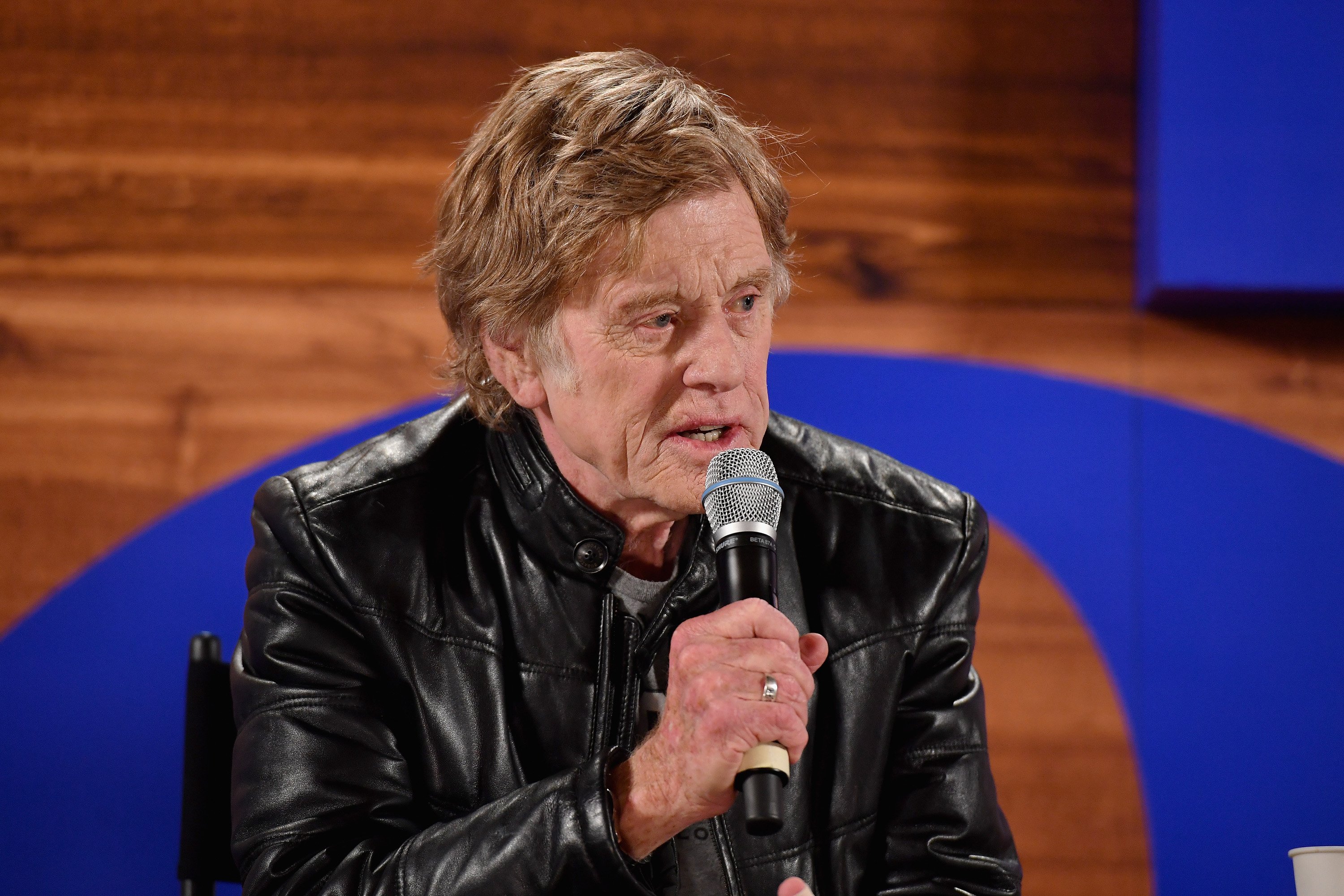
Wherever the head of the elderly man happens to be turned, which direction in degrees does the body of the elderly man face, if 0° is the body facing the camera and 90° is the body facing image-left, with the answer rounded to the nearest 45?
approximately 315°
